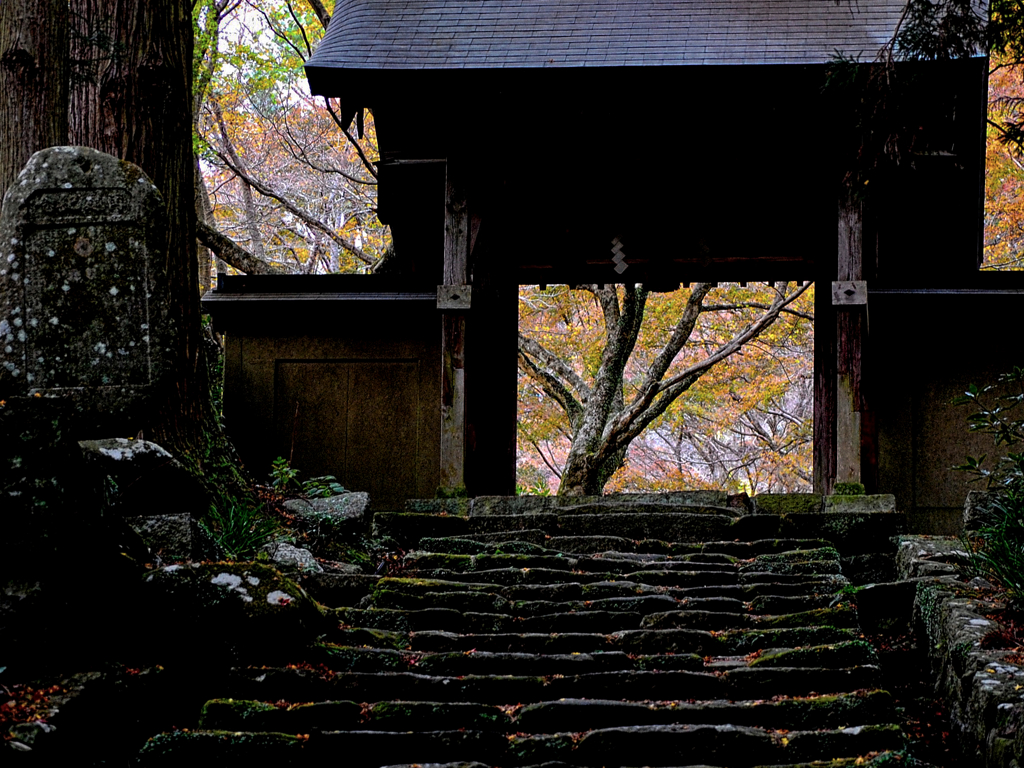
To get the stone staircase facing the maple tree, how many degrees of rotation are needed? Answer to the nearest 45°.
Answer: approximately 180°

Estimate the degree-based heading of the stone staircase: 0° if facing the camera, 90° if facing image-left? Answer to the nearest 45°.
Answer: approximately 0°

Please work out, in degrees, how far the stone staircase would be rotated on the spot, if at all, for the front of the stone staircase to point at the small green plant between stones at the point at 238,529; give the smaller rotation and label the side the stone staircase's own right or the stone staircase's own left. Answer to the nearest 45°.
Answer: approximately 135° to the stone staircase's own right

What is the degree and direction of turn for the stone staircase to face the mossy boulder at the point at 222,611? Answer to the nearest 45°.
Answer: approximately 90° to its right

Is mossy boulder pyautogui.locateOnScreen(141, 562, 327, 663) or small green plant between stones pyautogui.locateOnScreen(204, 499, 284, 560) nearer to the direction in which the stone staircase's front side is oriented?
the mossy boulder

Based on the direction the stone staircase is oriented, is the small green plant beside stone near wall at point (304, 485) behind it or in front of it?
behind
